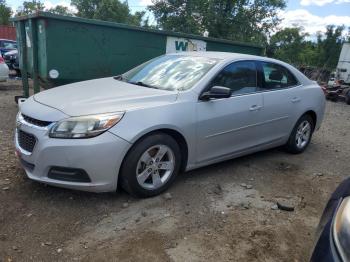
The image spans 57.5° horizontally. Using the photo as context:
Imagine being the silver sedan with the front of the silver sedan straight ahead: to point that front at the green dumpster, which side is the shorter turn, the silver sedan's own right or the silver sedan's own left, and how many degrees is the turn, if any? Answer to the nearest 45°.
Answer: approximately 90° to the silver sedan's own right

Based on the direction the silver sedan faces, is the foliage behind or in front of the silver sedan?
behind

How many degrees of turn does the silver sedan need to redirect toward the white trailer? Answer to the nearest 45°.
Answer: approximately 180°

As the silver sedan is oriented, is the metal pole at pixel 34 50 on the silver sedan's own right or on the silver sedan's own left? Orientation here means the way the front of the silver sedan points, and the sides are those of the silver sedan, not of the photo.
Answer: on the silver sedan's own right

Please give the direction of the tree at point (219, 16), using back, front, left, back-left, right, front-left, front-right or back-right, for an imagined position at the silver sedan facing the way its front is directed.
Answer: back-right

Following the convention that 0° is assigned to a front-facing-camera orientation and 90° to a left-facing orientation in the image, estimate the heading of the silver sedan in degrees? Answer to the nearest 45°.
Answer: approximately 45°

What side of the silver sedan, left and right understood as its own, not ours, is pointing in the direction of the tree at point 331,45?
back
